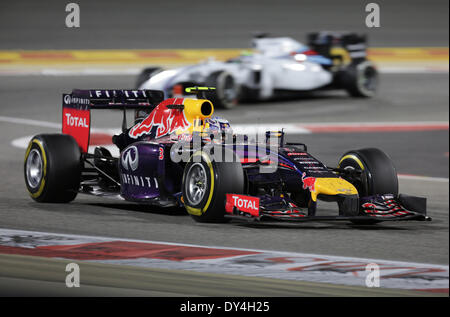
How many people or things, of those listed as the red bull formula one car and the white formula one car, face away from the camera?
0

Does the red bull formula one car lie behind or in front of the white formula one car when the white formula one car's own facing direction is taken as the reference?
in front

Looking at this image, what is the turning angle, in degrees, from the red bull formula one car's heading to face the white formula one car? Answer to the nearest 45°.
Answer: approximately 135° to its left

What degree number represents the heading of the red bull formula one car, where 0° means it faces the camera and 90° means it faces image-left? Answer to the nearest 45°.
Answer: approximately 315°
